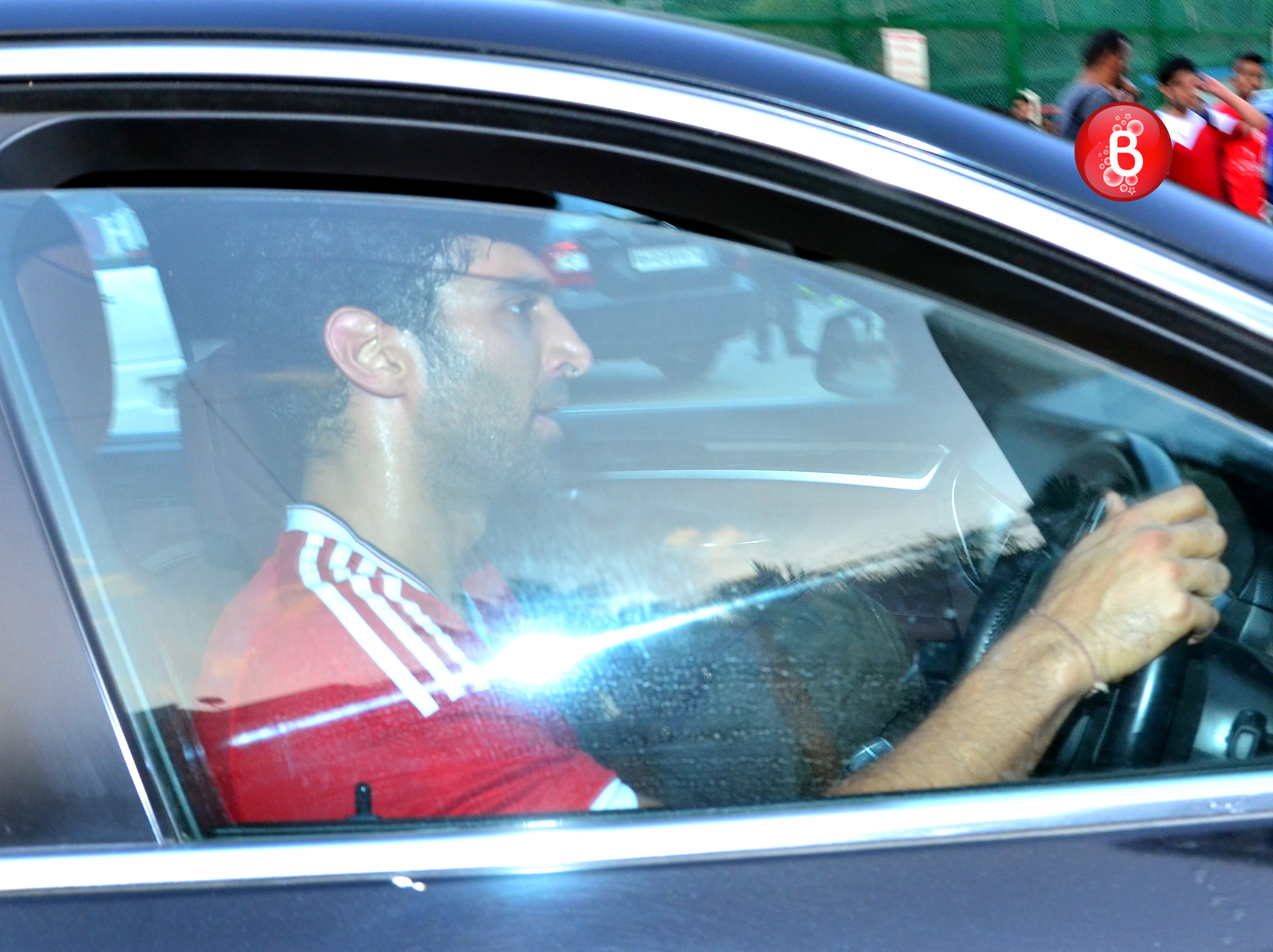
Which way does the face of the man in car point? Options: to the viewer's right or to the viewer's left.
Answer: to the viewer's right

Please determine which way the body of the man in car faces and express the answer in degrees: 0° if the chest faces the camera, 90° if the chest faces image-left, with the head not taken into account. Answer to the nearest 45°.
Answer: approximately 270°

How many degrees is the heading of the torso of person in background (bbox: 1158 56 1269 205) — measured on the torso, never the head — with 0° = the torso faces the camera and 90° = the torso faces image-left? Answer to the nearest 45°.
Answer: approximately 315°

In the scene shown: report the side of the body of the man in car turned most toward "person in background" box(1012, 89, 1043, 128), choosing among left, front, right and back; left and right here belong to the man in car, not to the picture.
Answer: left

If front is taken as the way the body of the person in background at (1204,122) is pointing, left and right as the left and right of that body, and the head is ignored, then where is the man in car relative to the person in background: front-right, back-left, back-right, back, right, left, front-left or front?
front-right

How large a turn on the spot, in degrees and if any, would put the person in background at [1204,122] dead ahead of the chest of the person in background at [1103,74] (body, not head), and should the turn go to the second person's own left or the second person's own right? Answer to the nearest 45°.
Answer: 0° — they already face them

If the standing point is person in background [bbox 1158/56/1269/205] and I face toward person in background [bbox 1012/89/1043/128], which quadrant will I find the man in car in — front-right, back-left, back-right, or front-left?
back-left
